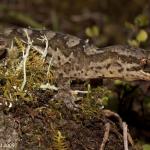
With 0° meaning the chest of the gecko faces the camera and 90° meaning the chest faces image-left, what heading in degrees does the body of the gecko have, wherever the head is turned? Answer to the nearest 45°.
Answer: approximately 270°
